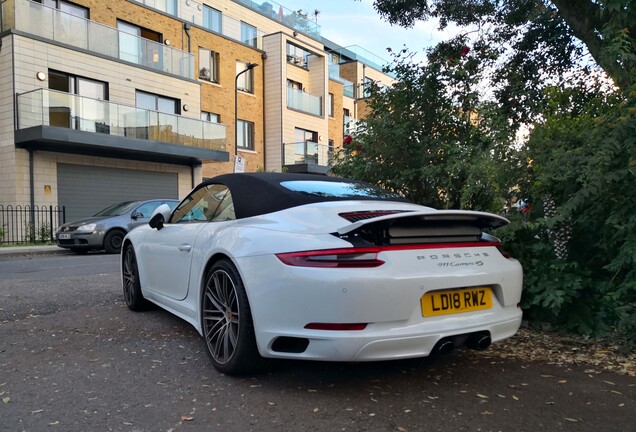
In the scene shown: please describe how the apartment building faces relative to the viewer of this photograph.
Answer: facing the viewer and to the right of the viewer

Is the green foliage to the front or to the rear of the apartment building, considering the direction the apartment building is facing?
to the front

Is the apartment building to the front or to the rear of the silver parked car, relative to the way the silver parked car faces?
to the rear

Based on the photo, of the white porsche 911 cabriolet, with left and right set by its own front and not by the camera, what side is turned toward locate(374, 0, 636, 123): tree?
right

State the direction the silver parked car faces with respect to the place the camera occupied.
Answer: facing the viewer and to the left of the viewer

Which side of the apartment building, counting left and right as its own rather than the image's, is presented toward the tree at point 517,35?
front

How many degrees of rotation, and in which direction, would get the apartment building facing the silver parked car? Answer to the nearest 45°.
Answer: approximately 45° to its right

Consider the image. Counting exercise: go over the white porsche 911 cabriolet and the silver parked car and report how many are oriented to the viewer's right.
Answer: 0

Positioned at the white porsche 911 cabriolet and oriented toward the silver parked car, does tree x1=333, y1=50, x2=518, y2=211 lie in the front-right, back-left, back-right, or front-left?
front-right

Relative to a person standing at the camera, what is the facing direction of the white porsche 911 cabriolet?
facing away from the viewer and to the left of the viewer

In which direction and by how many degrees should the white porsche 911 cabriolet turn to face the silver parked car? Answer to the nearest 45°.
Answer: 0° — it already faces it

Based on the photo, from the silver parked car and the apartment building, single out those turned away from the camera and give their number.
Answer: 0

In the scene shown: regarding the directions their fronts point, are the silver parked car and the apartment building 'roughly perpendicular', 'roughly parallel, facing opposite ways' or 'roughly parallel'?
roughly perpendicular
